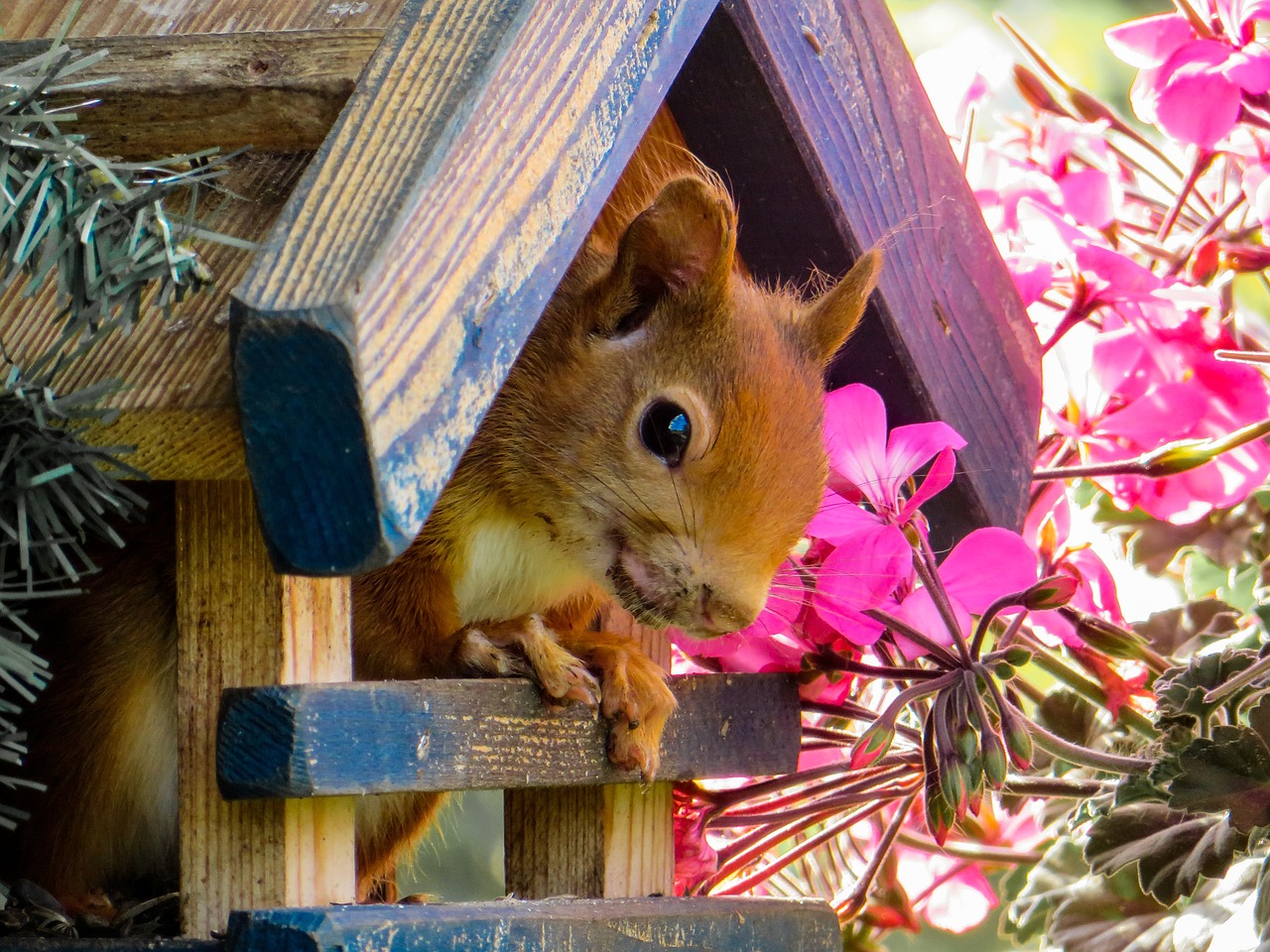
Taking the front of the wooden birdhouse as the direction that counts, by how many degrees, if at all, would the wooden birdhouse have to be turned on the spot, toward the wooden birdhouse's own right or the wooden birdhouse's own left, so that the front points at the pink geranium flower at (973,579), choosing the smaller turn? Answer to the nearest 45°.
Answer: approximately 90° to the wooden birdhouse's own left

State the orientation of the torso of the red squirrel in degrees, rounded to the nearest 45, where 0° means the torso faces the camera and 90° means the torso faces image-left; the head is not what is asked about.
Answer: approximately 315°

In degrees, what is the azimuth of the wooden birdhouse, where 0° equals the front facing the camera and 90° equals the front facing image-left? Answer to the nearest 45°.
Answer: approximately 315°

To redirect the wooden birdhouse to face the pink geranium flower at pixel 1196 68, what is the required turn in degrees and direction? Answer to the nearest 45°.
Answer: approximately 90° to its left
